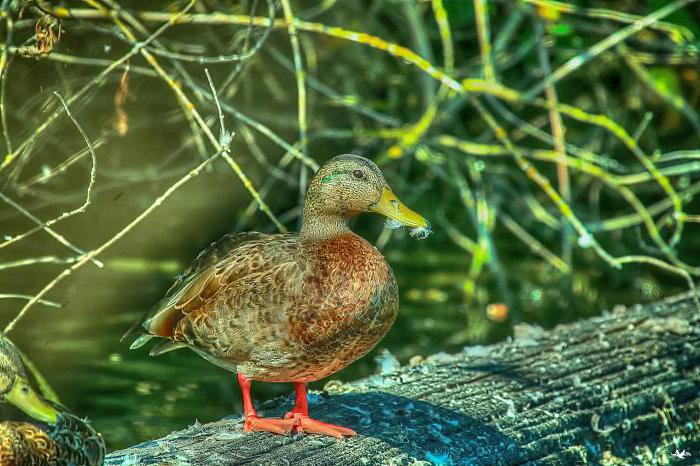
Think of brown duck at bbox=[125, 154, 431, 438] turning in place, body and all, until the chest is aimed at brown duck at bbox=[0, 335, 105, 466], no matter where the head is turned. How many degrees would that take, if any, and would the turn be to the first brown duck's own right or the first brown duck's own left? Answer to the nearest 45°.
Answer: approximately 135° to the first brown duck's own right

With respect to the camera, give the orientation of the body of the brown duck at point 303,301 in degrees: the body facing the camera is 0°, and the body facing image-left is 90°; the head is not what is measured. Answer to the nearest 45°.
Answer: approximately 270°
